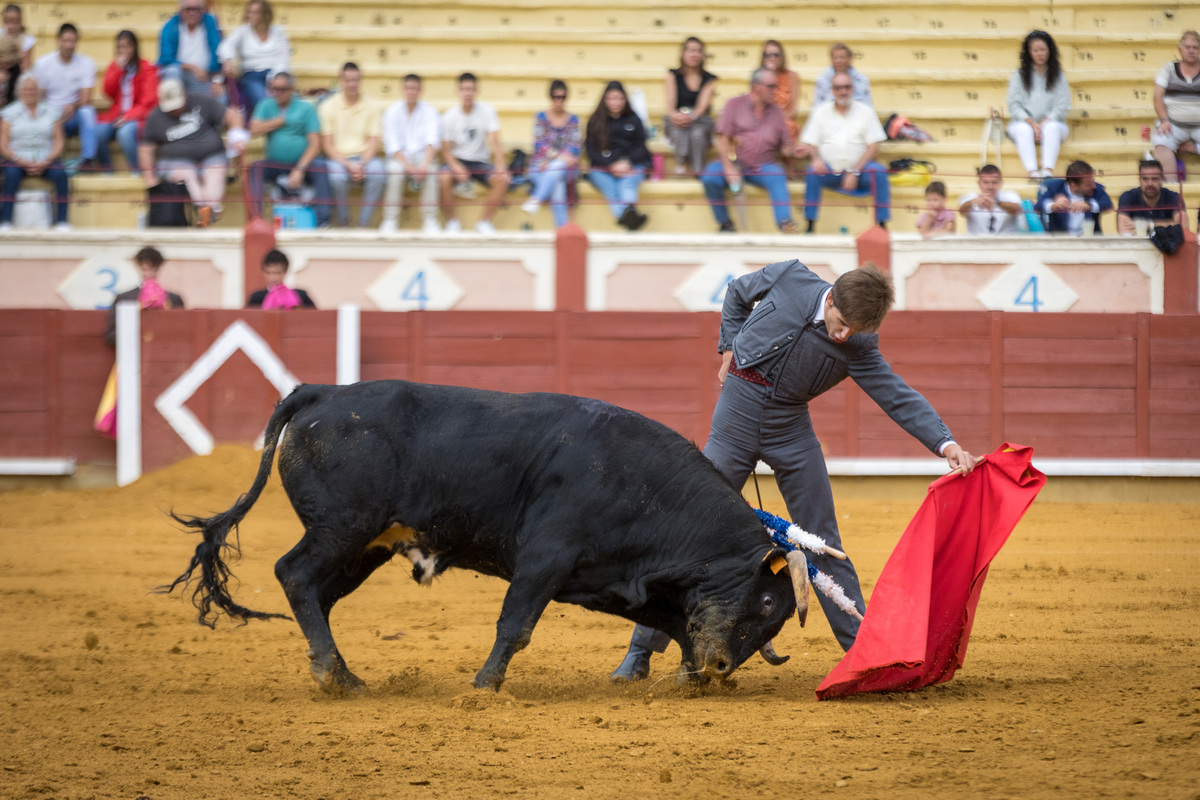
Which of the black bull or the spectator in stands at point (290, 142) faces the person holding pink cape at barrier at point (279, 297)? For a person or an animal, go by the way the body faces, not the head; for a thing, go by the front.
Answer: the spectator in stands at point (290, 142)

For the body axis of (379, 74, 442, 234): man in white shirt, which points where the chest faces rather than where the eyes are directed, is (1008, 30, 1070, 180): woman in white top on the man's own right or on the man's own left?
on the man's own left

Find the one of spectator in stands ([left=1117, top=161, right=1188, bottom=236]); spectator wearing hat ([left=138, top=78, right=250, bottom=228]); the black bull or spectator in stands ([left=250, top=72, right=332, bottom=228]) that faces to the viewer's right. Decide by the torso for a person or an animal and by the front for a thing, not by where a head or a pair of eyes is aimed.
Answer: the black bull

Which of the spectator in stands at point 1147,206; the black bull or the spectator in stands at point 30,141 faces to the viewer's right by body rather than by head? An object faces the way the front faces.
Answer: the black bull

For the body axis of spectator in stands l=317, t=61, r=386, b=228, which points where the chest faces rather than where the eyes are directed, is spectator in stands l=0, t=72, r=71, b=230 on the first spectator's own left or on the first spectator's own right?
on the first spectator's own right

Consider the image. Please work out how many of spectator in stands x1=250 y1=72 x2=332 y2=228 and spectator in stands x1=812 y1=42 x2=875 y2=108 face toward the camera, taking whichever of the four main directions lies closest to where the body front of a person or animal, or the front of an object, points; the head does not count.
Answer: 2

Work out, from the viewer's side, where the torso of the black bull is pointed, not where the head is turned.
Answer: to the viewer's right

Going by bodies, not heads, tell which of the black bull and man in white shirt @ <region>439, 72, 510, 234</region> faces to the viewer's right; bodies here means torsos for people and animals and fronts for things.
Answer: the black bull

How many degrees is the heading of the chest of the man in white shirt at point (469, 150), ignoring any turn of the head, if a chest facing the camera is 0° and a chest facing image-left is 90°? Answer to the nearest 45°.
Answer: approximately 0°
